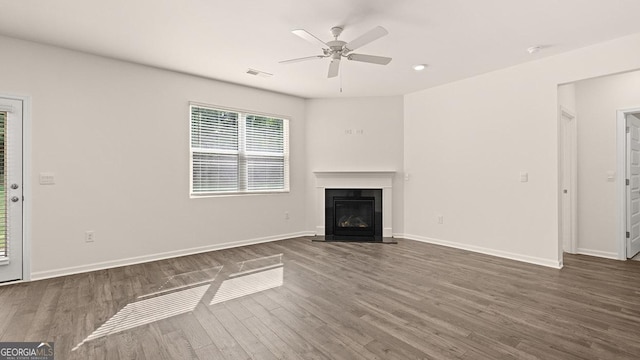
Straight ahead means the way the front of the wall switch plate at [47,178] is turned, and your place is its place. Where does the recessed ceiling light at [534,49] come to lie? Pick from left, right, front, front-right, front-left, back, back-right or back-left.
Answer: front-left

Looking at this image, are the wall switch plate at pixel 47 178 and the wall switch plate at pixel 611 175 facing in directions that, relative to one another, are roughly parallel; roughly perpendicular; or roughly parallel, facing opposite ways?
roughly perpendicular

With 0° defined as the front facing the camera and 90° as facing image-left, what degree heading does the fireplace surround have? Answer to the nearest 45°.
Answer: approximately 0°

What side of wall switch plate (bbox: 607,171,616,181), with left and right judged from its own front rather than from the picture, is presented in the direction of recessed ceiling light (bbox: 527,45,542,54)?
front

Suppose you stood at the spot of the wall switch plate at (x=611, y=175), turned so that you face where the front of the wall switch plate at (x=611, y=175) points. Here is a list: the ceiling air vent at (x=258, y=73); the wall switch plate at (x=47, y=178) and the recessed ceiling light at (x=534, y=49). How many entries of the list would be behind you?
0

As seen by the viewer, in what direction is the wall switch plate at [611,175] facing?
toward the camera

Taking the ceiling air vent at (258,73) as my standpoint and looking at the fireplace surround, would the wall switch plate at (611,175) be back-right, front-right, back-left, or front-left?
front-right

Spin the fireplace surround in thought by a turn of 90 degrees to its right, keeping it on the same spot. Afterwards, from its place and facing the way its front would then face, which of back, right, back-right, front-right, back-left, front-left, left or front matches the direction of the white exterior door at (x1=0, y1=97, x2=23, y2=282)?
front-left

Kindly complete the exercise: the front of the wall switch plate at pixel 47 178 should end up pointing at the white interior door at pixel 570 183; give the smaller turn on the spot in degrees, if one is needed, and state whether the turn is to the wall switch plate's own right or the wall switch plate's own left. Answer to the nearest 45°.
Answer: approximately 45° to the wall switch plate's own left

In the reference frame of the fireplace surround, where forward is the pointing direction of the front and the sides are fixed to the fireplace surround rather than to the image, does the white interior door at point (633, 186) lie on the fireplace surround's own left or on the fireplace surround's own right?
on the fireplace surround's own left

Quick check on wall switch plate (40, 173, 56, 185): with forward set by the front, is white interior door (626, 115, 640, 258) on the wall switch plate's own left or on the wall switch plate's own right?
on the wall switch plate's own left

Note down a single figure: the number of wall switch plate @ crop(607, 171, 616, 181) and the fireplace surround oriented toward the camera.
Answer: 2
